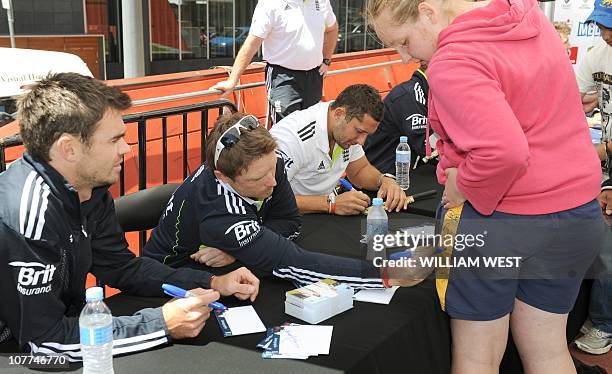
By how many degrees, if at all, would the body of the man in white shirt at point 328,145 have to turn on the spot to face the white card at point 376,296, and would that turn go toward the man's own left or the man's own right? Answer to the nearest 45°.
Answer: approximately 45° to the man's own right

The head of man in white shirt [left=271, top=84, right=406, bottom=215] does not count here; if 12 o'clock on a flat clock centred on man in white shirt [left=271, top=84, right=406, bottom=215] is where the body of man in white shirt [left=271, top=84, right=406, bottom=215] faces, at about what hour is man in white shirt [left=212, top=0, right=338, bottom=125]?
man in white shirt [left=212, top=0, right=338, bottom=125] is roughly at 7 o'clock from man in white shirt [left=271, top=84, right=406, bottom=215].

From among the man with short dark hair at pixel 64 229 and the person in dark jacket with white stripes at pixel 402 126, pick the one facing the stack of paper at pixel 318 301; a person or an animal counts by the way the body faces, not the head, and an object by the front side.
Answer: the man with short dark hair at pixel 64 229

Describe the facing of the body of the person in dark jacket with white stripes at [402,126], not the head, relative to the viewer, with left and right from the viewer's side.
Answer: facing to the right of the viewer

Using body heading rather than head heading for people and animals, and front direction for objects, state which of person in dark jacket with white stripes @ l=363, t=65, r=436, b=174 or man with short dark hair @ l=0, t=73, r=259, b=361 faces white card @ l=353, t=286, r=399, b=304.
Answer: man with short dark hair @ l=0, t=73, r=259, b=361

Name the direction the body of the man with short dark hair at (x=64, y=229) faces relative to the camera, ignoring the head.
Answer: to the viewer's right

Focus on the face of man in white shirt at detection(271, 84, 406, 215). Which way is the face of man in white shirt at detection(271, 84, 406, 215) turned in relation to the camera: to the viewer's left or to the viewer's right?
to the viewer's right
